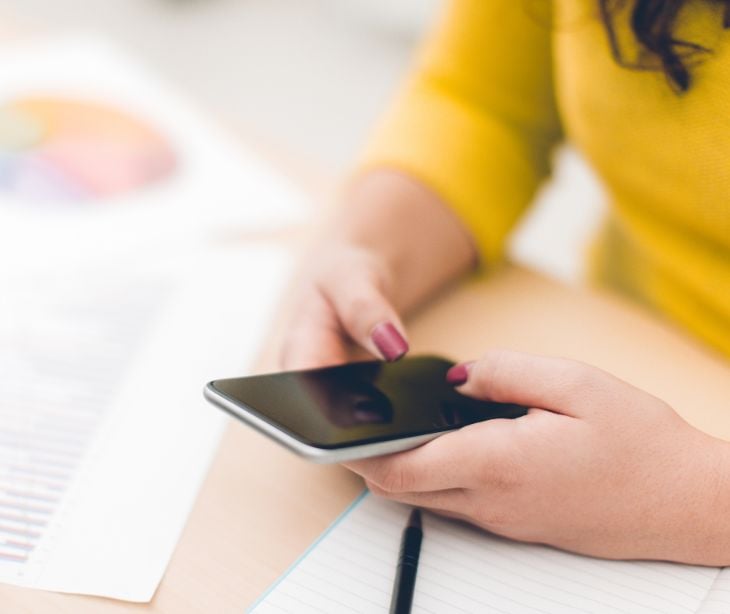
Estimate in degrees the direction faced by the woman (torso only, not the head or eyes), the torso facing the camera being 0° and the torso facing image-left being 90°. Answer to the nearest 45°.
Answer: approximately 45°
